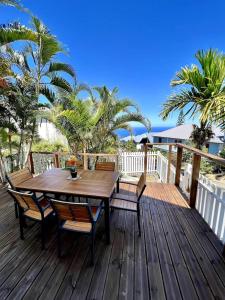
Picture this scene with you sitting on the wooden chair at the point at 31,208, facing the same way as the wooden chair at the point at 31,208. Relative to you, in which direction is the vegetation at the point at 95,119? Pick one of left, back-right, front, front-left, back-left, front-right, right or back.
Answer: front

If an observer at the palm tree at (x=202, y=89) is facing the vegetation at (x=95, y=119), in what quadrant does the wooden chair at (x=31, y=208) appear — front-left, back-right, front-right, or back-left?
front-left

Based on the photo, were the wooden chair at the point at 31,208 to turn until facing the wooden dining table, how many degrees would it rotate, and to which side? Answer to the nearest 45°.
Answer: approximately 45° to its right

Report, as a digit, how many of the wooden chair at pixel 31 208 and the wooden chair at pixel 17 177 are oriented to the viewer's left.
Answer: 0

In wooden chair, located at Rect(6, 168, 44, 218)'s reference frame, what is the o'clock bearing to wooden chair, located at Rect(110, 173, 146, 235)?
wooden chair, located at Rect(110, 173, 146, 235) is roughly at 12 o'clock from wooden chair, located at Rect(6, 168, 44, 218).

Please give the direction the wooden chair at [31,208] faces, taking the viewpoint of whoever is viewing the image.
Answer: facing away from the viewer and to the right of the viewer

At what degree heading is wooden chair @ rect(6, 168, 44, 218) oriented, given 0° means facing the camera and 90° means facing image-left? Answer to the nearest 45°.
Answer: approximately 315°

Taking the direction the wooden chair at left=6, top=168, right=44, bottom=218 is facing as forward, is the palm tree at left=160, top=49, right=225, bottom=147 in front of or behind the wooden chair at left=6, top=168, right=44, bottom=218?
in front

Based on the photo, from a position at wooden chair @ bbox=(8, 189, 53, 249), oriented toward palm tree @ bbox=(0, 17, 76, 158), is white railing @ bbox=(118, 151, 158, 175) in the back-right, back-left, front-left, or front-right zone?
front-right

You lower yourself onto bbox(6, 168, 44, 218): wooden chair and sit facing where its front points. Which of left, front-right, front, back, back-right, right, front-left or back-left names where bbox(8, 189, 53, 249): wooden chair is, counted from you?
front-right

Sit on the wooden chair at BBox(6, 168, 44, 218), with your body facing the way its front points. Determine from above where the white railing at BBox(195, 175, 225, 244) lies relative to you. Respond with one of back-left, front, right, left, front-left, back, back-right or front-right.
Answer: front

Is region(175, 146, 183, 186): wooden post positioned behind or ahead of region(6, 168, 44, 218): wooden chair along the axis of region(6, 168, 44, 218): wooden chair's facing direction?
ahead
